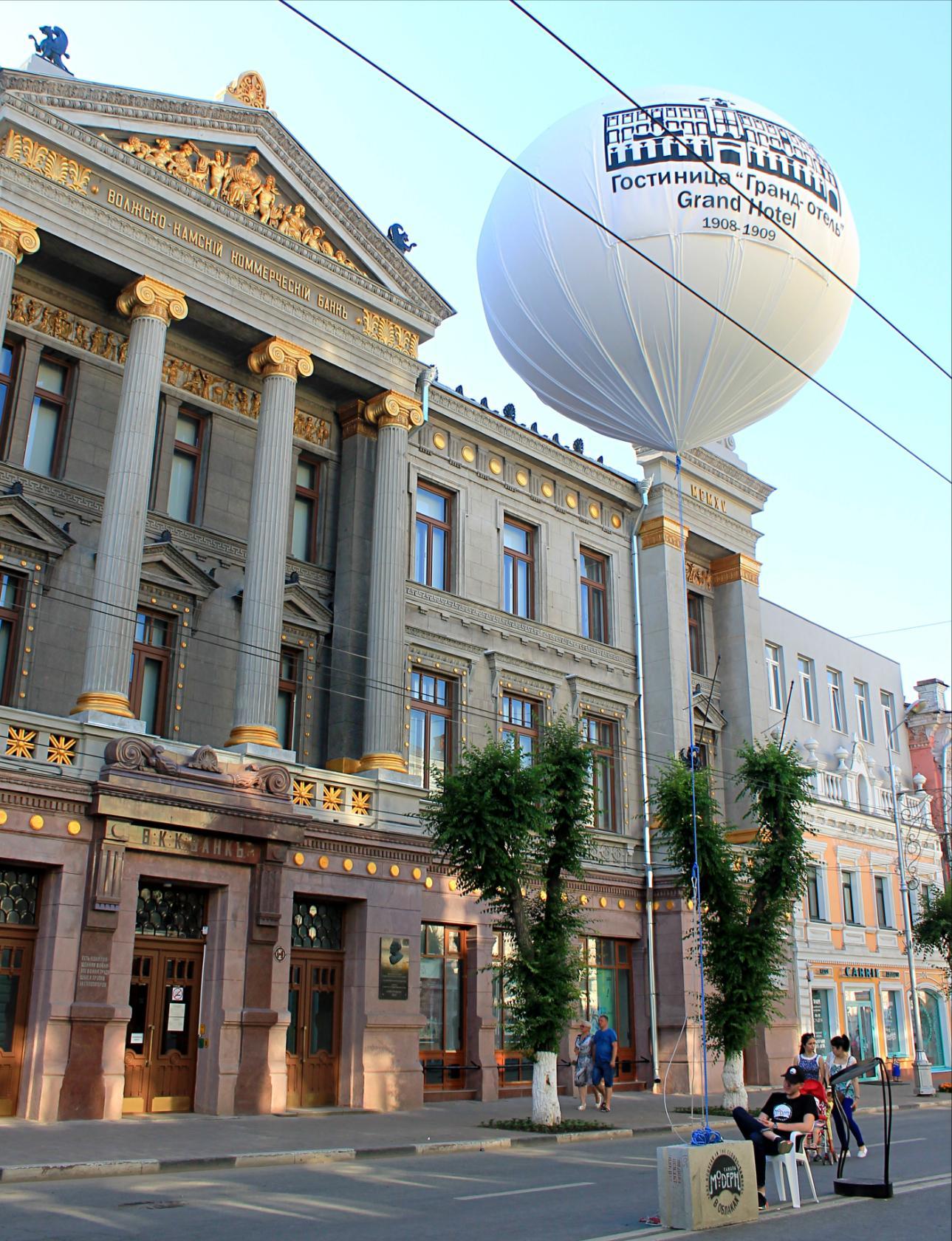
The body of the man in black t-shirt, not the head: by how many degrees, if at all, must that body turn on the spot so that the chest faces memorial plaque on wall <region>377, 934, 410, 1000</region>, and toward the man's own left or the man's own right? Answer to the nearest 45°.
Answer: approximately 90° to the man's own right

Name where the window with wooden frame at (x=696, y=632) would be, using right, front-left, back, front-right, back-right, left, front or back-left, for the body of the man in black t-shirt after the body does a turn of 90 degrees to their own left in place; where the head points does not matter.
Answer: back-left

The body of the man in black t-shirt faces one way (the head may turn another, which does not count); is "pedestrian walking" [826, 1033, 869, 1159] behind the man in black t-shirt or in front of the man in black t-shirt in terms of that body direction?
behind

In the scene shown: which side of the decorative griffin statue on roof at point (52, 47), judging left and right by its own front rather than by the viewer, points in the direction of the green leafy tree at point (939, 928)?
back

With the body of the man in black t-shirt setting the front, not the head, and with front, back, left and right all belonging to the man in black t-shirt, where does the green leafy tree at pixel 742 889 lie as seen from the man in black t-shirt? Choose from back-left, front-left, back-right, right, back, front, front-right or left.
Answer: back-right

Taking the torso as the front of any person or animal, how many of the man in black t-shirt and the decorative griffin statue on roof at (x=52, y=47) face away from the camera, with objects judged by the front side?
0

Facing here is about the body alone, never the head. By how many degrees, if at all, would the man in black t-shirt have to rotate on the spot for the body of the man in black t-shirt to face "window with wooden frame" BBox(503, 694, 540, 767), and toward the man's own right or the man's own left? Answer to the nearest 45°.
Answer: approximately 135° to the man's own right

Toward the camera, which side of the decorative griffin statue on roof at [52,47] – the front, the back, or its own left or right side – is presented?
left

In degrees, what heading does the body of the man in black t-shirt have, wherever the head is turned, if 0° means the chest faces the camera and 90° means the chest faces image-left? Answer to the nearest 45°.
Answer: approximately 45°

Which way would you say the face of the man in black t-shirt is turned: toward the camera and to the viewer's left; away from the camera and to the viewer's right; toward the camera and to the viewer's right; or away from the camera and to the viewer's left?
toward the camera and to the viewer's left
